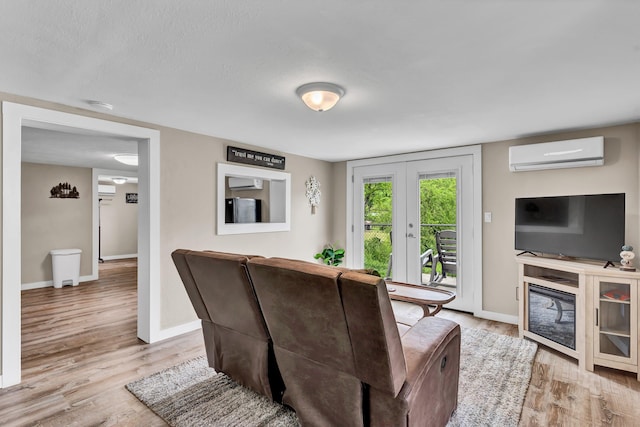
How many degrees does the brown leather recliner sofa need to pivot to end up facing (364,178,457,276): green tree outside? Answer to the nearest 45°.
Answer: approximately 45° to its left

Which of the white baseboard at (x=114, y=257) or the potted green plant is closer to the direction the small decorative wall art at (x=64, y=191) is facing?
the potted green plant

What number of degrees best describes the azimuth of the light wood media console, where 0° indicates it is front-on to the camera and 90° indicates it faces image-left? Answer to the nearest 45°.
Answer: approximately 45°

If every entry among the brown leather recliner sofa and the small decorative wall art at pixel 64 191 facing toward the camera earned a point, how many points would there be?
1

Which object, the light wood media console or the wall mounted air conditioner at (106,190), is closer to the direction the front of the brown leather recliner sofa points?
the light wood media console

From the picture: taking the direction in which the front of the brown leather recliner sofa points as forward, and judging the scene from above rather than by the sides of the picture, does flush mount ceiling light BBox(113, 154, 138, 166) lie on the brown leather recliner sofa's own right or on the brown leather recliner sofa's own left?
on the brown leather recliner sofa's own left

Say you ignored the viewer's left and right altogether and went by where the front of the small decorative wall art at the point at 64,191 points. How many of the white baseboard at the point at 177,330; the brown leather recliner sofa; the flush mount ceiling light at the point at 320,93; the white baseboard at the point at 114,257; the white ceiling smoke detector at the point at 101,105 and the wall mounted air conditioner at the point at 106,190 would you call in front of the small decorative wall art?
4

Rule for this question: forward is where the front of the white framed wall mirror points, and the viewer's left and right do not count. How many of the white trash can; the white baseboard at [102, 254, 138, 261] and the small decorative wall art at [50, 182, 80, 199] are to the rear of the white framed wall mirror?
3

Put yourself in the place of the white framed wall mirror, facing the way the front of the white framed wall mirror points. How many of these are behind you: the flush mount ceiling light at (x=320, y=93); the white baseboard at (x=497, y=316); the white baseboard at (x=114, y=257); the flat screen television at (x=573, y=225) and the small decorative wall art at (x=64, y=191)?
2
